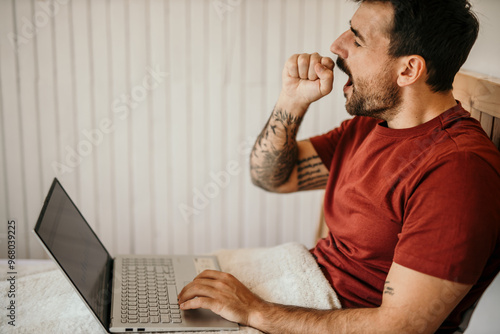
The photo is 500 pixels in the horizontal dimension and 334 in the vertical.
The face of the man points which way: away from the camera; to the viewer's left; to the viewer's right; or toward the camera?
to the viewer's left

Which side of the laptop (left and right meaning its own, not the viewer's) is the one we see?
right

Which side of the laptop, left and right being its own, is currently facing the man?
front
